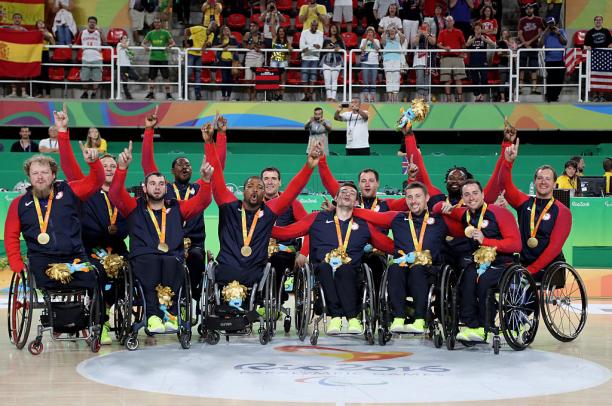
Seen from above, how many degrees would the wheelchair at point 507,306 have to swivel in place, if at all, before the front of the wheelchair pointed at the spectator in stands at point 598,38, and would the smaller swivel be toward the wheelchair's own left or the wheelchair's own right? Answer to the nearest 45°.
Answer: approximately 135° to the wheelchair's own right

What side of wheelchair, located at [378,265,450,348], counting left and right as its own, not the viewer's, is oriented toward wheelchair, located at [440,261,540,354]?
left

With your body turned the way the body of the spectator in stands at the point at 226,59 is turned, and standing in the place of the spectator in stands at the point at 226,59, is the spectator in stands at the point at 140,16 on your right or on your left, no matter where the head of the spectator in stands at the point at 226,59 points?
on your right

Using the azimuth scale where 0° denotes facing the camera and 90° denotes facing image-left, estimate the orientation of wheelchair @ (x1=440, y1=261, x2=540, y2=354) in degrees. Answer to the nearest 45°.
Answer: approximately 45°

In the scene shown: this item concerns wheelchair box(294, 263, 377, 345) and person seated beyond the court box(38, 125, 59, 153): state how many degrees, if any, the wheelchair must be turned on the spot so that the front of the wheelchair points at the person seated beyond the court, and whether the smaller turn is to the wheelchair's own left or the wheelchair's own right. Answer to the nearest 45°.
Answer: approximately 135° to the wheelchair's own right

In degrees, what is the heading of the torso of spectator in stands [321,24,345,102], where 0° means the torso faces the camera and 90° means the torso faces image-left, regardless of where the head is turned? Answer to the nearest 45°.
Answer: approximately 0°

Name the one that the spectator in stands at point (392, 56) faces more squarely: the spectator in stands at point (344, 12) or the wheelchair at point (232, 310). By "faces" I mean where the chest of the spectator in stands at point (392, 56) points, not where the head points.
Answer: the wheelchair

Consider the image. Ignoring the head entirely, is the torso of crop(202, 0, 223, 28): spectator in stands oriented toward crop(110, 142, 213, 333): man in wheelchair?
yes

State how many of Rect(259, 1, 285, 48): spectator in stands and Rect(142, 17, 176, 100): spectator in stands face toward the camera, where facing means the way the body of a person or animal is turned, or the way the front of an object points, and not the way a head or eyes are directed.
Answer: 2

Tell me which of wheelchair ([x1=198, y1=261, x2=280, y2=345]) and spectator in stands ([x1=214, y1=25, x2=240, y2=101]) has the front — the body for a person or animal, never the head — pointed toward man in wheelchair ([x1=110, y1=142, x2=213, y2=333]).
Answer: the spectator in stands
